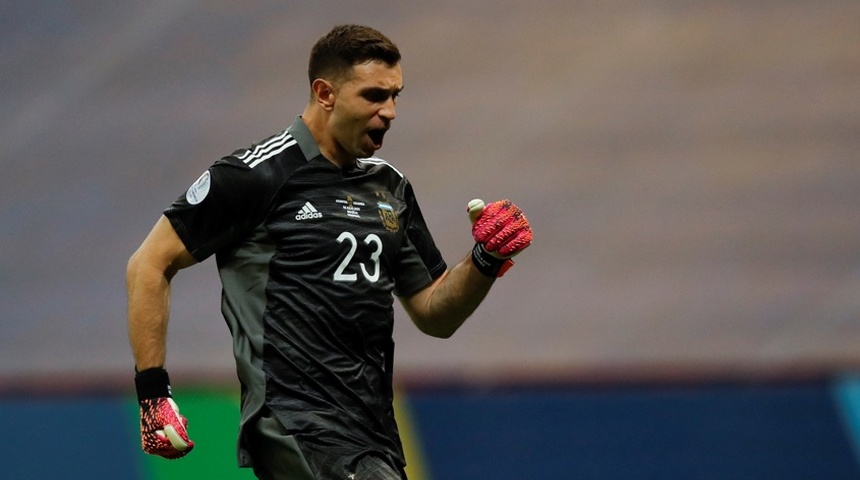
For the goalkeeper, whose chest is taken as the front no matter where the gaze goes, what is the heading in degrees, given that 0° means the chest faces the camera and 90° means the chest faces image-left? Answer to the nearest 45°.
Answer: approximately 315°
